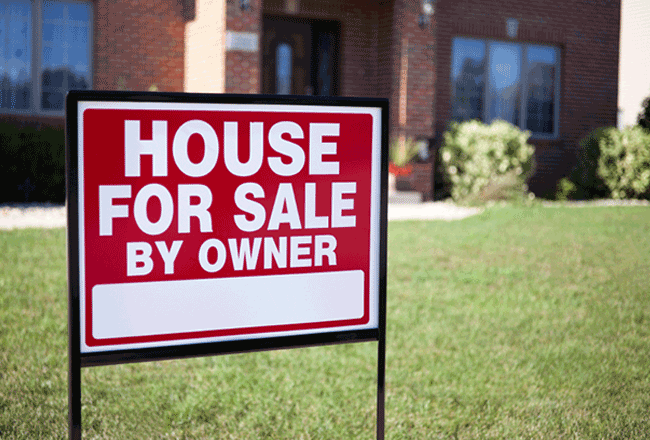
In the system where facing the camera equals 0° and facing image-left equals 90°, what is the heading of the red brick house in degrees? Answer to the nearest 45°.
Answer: approximately 0°

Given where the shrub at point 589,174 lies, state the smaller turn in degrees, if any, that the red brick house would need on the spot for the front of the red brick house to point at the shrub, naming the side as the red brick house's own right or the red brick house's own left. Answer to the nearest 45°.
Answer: approximately 90° to the red brick house's own left

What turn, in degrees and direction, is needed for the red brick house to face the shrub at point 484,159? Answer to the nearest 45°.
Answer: approximately 90° to its left

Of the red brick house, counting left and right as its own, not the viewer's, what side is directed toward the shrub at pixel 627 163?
left
